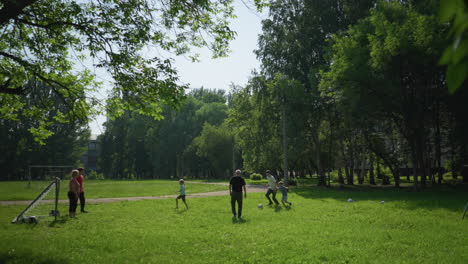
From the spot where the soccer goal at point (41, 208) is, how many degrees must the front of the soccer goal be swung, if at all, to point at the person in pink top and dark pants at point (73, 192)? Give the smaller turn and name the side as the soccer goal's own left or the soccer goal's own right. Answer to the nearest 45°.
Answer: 0° — it already faces them

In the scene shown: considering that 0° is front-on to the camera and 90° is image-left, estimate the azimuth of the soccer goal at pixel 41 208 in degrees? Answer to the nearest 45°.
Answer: approximately 270°
